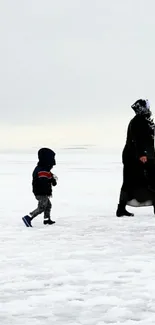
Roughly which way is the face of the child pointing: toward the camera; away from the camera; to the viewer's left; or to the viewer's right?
to the viewer's right

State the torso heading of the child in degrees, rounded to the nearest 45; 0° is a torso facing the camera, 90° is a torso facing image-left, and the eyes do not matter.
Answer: approximately 270°

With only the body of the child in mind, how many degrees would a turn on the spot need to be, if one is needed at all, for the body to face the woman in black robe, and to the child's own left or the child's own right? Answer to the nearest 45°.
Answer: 0° — they already face them
